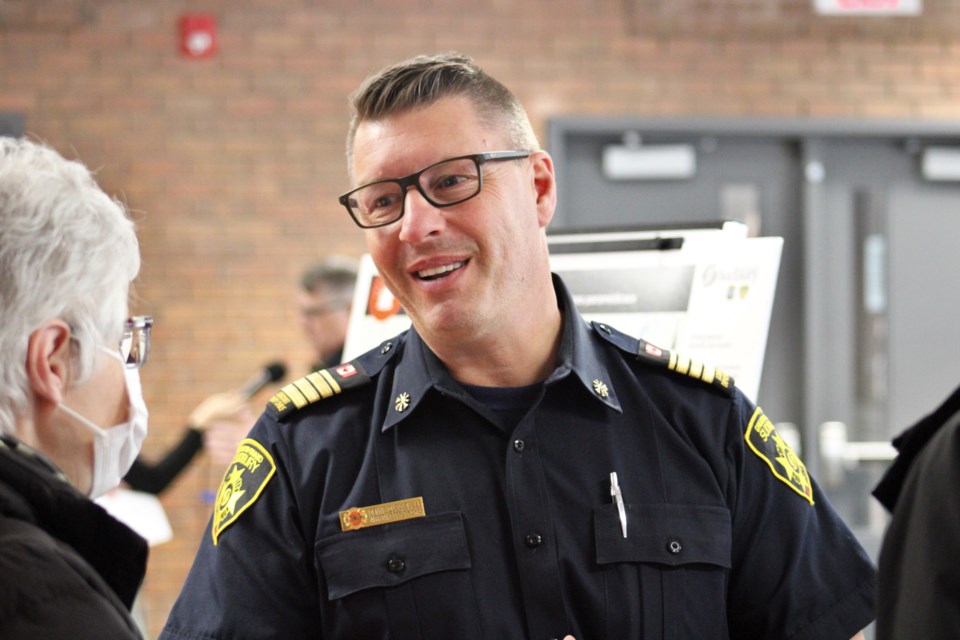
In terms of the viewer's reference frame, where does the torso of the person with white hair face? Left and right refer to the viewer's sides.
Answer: facing away from the viewer and to the right of the viewer

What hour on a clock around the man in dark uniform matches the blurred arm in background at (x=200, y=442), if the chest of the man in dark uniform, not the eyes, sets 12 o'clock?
The blurred arm in background is roughly at 5 o'clock from the man in dark uniform.

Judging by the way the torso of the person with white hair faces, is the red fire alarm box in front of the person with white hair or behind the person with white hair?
in front

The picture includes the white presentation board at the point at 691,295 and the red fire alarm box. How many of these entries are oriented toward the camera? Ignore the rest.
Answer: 2

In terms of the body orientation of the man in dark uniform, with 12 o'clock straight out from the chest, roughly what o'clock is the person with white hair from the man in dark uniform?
The person with white hair is roughly at 2 o'clock from the man in dark uniform.

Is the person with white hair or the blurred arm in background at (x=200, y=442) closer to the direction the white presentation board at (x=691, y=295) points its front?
the person with white hair

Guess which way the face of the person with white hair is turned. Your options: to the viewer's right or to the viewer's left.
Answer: to the viewer's right

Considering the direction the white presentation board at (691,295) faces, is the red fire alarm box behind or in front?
behind

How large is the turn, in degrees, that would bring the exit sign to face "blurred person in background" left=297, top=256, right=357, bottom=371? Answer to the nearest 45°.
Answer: approximately 45° to its right
